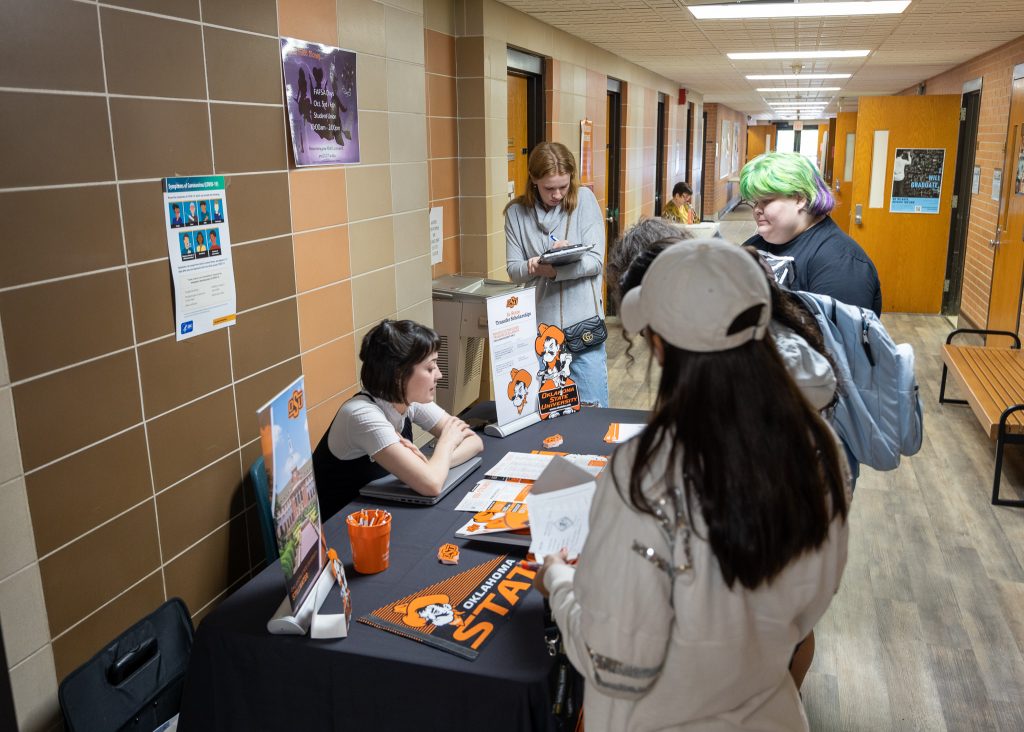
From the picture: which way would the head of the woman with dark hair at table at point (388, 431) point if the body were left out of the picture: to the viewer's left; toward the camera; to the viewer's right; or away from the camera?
to the viewer's right

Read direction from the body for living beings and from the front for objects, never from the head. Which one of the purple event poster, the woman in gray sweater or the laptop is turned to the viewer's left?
the laptop

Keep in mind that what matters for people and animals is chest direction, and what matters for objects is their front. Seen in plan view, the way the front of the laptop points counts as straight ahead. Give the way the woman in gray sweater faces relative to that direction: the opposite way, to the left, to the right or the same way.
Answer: to the left

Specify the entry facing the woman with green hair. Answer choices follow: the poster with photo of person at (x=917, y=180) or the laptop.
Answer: the poster with photo of person

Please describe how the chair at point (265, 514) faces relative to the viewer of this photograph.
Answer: facing to the right of the viewer

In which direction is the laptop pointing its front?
to the viewer's left

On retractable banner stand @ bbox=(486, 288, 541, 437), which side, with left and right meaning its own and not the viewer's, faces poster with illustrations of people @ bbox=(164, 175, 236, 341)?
right

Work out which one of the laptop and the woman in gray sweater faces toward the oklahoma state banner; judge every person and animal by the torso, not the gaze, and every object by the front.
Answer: the woman in gray sweater
